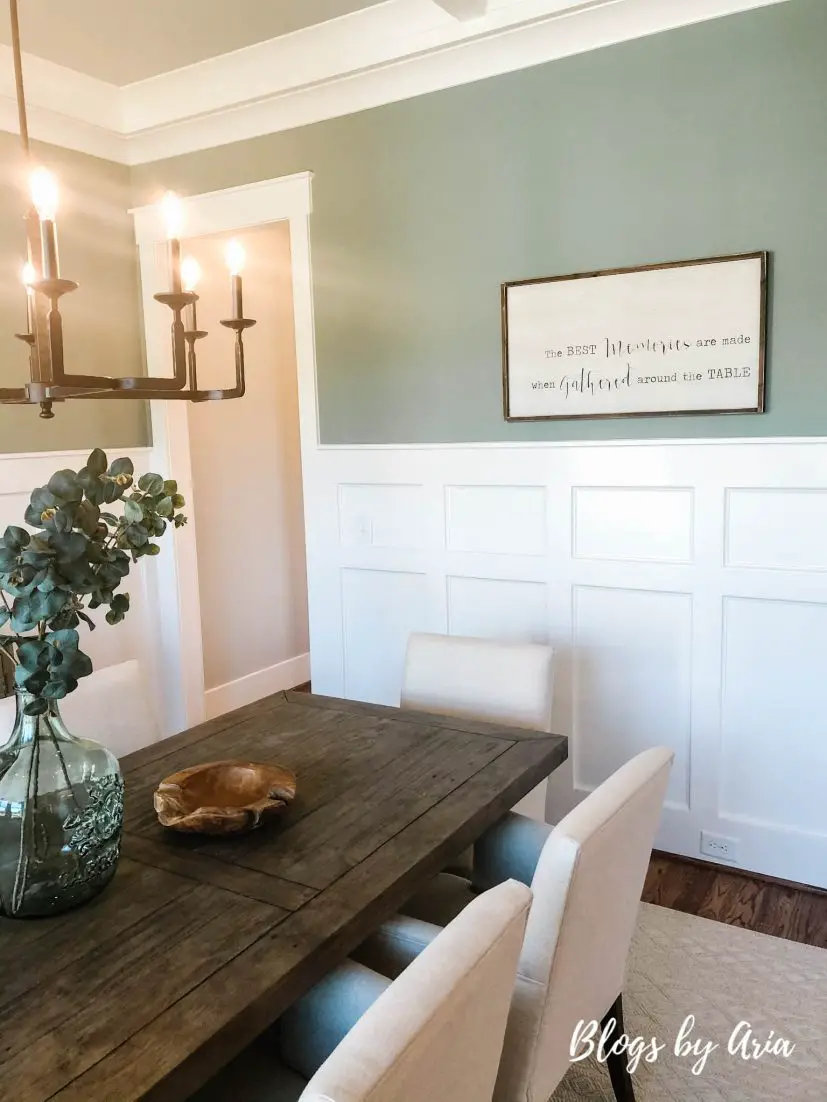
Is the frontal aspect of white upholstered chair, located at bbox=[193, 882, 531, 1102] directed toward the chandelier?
yes

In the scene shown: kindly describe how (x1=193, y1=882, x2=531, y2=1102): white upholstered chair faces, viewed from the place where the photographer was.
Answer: facing away from the viewer and to the left of the viewer

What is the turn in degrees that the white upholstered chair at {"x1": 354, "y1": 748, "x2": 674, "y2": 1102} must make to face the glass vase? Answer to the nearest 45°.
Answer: approximately 45° to its left

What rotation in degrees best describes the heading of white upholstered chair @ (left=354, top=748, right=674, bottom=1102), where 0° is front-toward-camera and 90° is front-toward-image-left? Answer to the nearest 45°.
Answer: approximately 135°

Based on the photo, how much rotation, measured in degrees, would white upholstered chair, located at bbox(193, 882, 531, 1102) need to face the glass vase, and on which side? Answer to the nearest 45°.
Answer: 0° — it already faces it
